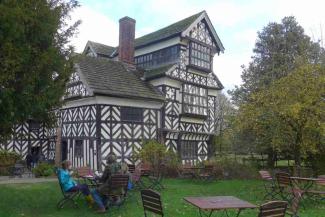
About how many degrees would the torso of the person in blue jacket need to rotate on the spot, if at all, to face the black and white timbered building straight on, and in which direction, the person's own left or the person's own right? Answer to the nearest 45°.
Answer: approximately 90° to the person's own left

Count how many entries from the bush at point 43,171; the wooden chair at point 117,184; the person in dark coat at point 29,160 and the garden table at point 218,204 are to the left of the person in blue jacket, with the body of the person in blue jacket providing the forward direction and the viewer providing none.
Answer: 2

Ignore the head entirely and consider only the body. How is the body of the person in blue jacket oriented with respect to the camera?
to the viewer's right

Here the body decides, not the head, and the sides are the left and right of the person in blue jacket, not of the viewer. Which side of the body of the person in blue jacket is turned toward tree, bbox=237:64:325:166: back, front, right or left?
front

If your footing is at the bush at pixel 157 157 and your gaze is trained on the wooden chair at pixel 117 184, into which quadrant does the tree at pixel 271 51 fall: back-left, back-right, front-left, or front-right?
back-left

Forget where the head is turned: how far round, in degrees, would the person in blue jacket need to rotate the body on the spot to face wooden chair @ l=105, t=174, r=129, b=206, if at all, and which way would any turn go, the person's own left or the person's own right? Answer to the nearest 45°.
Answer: approximately 45° to the person's own right
